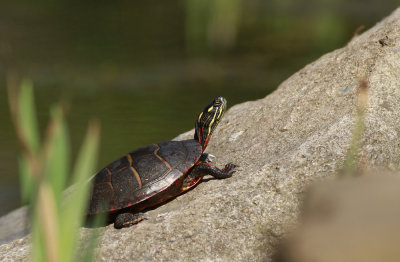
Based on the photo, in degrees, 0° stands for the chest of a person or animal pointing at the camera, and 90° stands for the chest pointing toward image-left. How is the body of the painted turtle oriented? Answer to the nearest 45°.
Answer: approximately 270°
